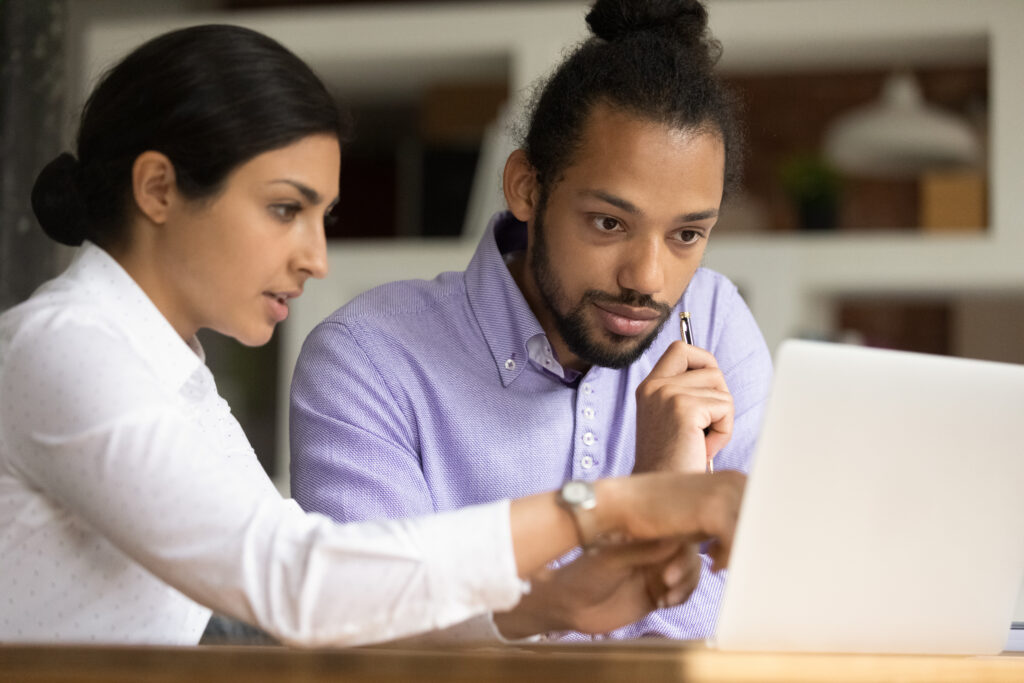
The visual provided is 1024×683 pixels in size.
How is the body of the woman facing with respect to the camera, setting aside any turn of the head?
to the viewer's right

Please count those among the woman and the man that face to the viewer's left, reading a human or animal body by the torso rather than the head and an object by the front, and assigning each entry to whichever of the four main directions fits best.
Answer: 0

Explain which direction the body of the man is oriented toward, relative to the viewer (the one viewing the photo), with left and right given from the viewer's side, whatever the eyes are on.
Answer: facing the viewer and to the right of the viewer

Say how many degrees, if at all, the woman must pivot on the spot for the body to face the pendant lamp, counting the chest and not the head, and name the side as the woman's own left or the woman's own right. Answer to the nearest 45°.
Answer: approximately 45° to the woman's own left

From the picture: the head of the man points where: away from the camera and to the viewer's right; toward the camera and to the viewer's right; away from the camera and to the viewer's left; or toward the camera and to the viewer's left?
toward the camera and to the viewer's right

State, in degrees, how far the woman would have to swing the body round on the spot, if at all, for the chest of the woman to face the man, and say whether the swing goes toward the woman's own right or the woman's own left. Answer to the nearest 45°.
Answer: approximately 45° to the woman's own left

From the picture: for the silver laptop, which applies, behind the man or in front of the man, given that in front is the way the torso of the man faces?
in front
